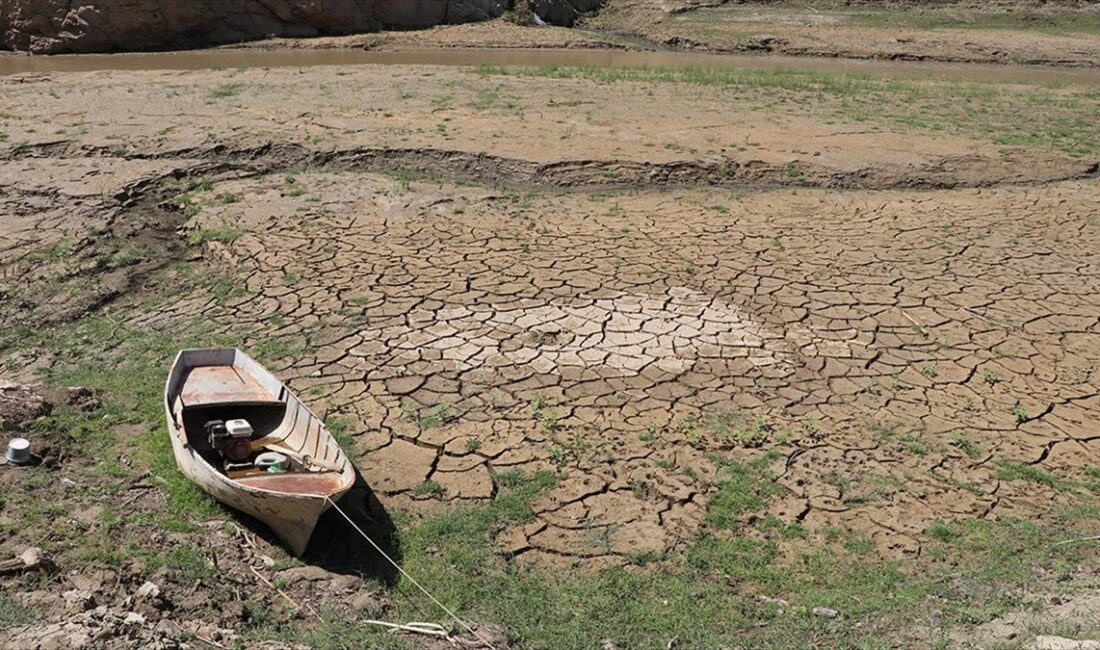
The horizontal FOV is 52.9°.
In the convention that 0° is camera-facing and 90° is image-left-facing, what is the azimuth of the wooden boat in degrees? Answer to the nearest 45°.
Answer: approximately 315°

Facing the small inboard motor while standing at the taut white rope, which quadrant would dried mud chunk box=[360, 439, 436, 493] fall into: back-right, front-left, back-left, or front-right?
front-right

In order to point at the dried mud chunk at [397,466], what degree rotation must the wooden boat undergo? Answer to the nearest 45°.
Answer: approximately 45° to its left

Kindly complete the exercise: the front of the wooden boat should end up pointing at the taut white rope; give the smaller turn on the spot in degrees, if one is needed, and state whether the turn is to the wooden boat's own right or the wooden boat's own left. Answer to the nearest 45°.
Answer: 0° — it already faces it

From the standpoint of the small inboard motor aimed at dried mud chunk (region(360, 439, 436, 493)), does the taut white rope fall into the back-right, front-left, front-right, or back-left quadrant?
front-right
